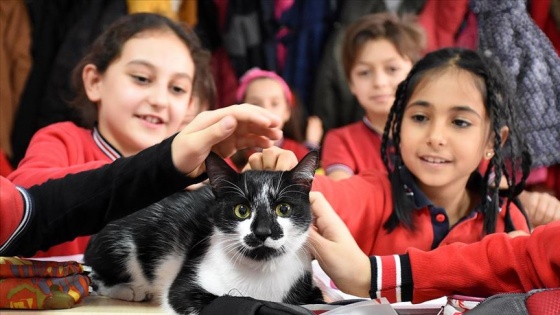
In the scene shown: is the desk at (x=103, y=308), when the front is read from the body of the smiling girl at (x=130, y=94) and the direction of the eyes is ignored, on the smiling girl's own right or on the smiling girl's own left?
on the smiling girl's own right

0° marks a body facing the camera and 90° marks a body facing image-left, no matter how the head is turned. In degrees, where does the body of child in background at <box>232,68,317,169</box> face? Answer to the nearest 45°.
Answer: approximately 0°

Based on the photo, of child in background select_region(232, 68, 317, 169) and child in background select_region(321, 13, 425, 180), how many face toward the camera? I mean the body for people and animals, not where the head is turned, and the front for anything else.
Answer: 2

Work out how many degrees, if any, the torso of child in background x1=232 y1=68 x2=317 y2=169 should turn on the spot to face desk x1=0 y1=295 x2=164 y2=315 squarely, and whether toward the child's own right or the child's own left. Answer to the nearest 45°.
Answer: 0° — they already face it

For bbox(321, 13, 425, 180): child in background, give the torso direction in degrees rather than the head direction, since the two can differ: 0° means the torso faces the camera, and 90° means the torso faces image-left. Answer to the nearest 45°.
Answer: approximately 0°
